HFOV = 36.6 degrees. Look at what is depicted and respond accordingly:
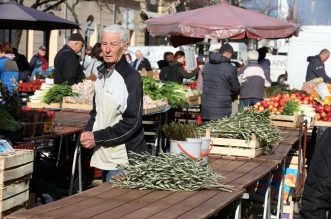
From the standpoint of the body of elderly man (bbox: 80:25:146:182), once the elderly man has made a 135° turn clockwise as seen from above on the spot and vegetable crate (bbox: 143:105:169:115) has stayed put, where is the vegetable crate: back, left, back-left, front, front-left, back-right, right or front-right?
front

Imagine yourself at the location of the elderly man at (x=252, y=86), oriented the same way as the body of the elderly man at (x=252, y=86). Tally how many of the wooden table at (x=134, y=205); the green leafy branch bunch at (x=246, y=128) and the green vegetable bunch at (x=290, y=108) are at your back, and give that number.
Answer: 3

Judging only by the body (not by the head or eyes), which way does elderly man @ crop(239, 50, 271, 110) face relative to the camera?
away from the camera

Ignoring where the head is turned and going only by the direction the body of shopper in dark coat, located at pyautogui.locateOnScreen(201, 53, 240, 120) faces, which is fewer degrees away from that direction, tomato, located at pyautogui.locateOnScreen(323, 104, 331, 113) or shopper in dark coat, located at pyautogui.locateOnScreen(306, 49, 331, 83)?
the shopper in dark coat

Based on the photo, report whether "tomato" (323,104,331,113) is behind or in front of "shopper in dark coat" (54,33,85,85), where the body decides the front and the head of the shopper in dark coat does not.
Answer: in front
